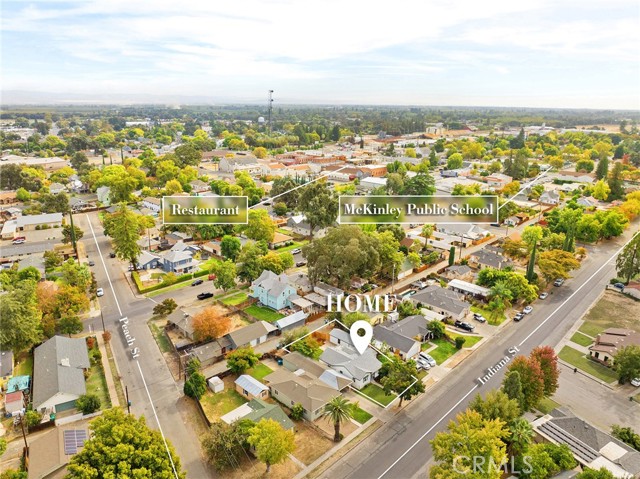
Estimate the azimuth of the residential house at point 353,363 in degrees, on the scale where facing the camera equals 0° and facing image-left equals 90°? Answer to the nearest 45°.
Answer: approximately 315°

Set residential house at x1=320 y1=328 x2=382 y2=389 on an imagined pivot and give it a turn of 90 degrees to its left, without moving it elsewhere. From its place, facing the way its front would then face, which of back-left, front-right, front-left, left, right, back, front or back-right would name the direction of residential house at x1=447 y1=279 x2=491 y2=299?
front

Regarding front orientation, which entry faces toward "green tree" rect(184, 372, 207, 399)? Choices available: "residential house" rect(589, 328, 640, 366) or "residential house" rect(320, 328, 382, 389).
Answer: "residential house" rect(589, 328, 640, 366)

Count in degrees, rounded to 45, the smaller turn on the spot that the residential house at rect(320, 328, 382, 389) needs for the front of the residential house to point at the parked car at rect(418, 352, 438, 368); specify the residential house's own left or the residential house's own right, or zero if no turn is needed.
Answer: approximately 45° to the residential house's own left

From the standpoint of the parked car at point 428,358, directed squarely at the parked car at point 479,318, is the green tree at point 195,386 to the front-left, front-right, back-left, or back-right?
back-left
